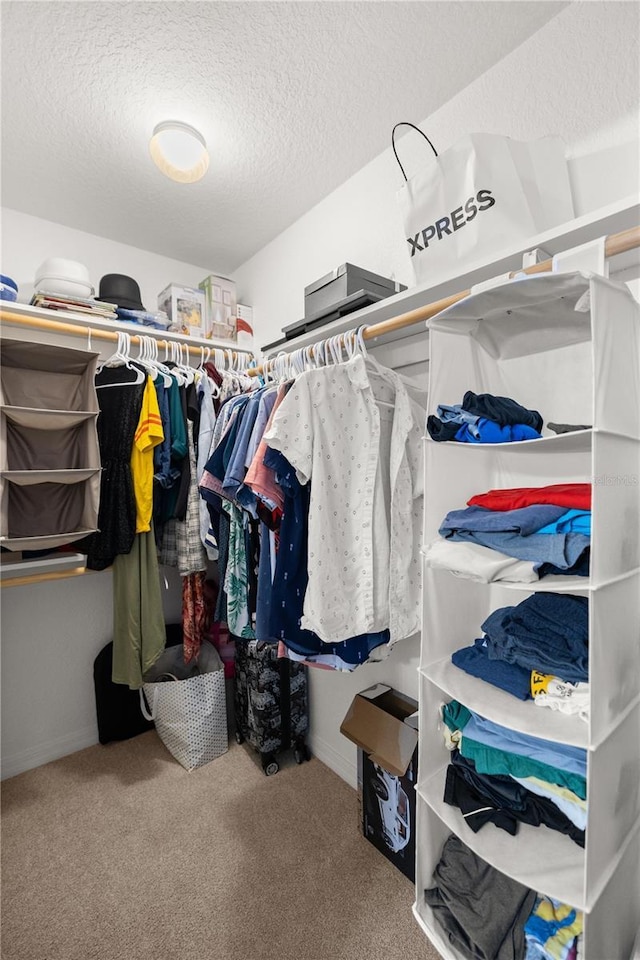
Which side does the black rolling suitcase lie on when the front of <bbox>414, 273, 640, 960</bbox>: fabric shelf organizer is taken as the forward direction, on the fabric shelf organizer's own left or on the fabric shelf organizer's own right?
on the fabric shelf organizer's own right

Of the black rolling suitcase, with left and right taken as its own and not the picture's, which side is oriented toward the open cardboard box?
left

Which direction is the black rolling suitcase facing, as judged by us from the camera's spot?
facing the viewer and to the left of the viewer

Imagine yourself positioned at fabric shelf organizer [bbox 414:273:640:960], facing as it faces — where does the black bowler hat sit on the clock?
The black bowler hat is roughly at 2 o'clock from the fabric shelf organizer.

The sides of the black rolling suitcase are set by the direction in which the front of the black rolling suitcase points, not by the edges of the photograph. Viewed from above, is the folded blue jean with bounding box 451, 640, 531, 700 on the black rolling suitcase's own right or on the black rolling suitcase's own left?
on the black rolling suitcase's own left

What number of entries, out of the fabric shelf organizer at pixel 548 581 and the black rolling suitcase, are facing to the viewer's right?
0
